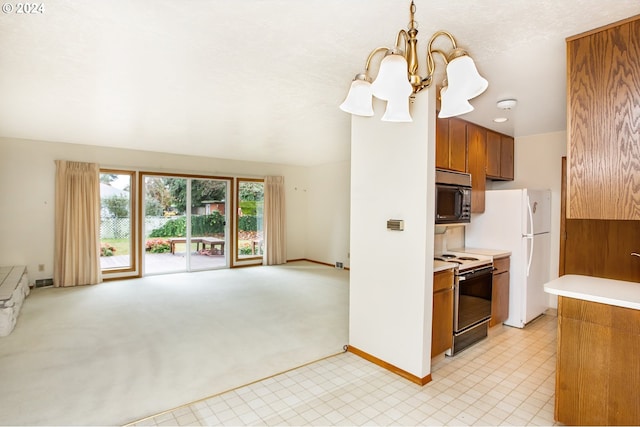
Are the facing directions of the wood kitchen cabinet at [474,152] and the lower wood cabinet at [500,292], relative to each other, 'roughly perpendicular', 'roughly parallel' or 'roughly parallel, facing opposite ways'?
roughly parallel

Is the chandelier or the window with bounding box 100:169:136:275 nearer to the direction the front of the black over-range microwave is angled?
the chandelier

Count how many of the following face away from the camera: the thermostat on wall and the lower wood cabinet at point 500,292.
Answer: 0

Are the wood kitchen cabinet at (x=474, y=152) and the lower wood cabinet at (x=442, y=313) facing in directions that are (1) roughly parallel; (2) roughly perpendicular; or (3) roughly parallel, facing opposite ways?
roughly parallel

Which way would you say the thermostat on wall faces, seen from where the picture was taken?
facing the viewer and to the left of the viewer

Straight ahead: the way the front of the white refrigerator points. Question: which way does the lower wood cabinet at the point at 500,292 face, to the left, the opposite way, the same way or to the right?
the same way

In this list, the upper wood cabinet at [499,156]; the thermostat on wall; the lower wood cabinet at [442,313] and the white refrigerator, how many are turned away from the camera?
0

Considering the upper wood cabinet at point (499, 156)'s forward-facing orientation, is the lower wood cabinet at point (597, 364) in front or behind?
in front

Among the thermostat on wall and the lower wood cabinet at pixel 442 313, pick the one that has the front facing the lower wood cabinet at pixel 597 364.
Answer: the lower wood cabinet at pixel 442 313

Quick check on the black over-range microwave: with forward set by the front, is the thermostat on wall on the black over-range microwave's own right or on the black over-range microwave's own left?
on the black over-range microwave's own right

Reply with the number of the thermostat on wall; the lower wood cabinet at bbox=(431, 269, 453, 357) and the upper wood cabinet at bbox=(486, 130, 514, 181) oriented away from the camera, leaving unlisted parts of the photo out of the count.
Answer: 0

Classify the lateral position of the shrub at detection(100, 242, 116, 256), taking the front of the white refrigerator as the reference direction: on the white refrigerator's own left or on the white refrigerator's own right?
on the white refrigerator's own right

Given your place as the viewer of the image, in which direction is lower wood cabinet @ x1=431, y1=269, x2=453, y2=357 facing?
facing the viewer and to the right of the viewer

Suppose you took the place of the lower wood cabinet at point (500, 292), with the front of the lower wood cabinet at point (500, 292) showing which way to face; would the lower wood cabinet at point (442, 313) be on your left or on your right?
on your right

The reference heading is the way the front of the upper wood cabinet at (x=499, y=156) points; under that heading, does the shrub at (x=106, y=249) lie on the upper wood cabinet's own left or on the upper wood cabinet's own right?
on the upper wood cabinet's own right

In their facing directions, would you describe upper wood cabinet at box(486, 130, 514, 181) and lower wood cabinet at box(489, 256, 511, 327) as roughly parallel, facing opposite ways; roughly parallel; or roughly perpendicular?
roughly parallel

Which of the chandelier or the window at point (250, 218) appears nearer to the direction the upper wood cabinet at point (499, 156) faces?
the chandelier
